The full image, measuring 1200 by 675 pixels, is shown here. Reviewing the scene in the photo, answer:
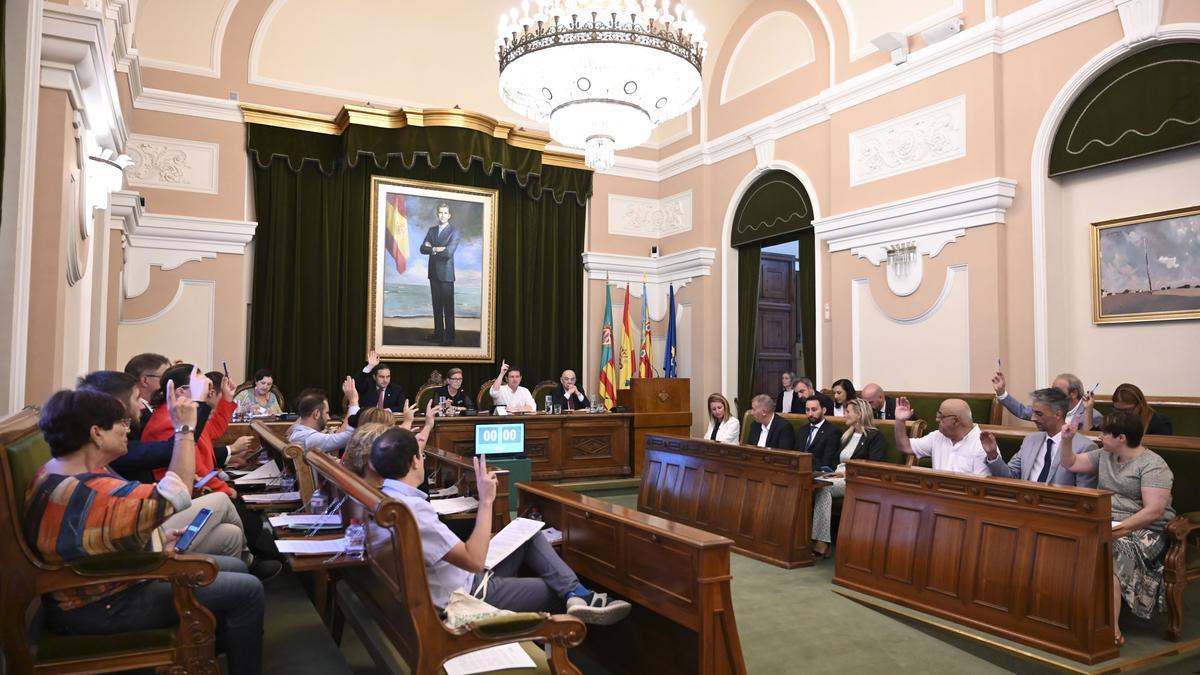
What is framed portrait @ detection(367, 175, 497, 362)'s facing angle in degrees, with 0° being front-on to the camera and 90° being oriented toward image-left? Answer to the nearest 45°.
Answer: approximately 0°

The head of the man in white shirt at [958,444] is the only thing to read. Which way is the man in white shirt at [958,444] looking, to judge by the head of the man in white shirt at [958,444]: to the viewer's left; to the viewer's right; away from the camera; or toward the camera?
to the viewer's left

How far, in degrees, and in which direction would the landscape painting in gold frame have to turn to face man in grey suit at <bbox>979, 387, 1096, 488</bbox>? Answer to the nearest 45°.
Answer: approximately 45° to its left

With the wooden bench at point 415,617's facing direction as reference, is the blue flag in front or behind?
in front

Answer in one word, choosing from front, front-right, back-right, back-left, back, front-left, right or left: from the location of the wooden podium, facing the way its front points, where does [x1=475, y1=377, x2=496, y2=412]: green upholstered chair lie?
right

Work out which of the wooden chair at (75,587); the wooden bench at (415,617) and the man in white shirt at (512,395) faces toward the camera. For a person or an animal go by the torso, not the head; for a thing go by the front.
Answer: the man in white shirt

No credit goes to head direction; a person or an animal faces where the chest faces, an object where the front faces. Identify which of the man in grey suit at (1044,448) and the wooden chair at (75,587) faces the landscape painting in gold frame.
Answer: the wooden chair

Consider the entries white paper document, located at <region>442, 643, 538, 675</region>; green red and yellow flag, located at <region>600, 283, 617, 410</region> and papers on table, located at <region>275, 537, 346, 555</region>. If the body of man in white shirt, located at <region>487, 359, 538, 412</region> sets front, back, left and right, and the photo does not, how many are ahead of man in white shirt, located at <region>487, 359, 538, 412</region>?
2

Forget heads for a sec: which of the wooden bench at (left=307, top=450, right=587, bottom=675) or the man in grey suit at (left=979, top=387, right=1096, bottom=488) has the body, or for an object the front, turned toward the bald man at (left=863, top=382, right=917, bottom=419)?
the wooden bench

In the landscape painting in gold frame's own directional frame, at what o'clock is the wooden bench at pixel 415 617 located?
The wooden bench is roughly at 11 o'clock from the landscape painting in gold frame.

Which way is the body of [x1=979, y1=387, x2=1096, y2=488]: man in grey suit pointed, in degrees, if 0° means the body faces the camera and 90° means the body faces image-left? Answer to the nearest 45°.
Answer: approximately 45°

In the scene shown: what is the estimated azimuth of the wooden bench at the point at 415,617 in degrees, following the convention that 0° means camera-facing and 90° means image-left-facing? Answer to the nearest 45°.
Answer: approximately 225°

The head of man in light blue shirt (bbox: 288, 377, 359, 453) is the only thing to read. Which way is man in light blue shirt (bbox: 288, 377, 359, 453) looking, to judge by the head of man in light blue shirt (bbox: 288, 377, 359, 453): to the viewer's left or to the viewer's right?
to the viewer's right
